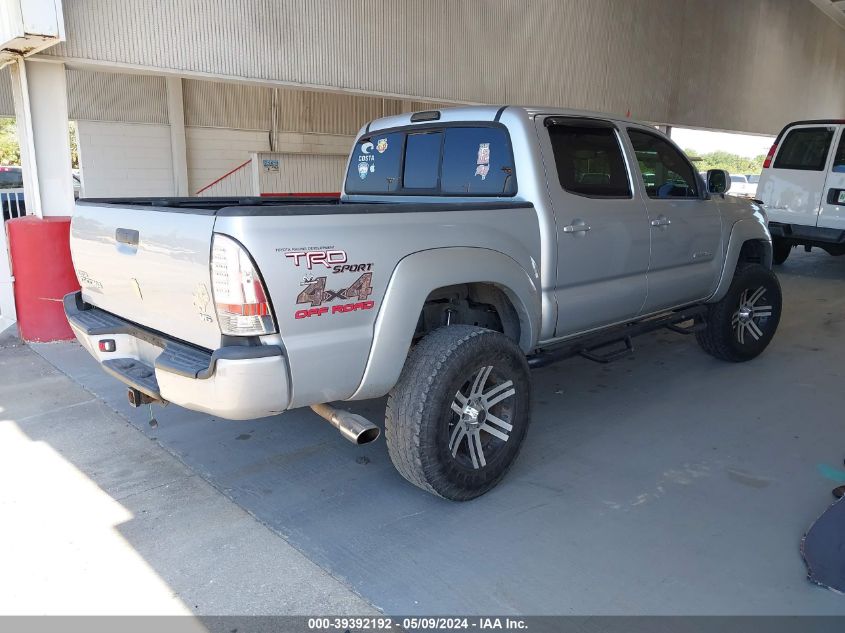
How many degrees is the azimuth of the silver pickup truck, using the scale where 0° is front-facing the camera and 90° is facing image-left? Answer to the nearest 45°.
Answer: approximately 225°

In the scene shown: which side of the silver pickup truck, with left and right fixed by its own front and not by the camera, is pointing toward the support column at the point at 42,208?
left

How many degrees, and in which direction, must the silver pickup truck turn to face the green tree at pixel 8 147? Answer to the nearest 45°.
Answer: approximately 90° to its left

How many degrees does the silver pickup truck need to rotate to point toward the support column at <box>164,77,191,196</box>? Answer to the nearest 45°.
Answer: approximately 90° to its left

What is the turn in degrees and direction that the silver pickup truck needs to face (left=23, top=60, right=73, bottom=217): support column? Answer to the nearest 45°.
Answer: approximately 90° to its left
